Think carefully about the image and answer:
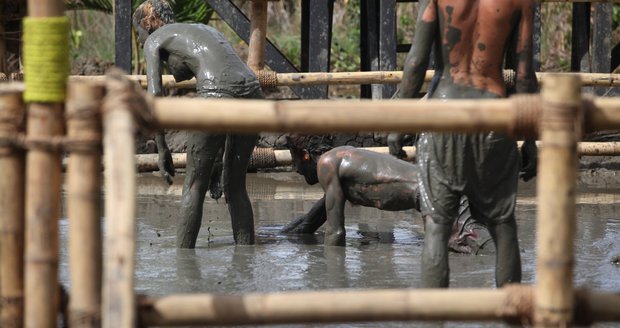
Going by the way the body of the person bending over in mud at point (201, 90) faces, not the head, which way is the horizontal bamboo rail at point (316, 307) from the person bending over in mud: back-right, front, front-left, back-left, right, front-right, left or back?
left

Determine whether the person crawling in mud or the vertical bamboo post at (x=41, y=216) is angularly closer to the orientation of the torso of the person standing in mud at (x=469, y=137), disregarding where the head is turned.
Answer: the person crawling in mud

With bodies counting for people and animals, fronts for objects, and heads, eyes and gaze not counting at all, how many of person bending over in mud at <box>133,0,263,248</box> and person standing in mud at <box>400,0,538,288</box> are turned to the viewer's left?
1

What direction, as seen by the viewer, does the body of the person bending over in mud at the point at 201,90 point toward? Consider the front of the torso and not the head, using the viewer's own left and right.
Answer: facing to the left of the viewer

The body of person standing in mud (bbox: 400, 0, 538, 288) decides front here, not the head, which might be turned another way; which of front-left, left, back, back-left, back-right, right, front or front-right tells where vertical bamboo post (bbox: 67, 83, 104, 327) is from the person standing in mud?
back-left

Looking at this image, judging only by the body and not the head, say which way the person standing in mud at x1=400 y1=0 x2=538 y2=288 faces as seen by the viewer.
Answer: away from the camera

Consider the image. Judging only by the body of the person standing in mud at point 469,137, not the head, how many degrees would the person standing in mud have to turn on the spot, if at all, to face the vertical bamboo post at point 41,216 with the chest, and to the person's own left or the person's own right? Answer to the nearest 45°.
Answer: approximately 135° to the person's own left

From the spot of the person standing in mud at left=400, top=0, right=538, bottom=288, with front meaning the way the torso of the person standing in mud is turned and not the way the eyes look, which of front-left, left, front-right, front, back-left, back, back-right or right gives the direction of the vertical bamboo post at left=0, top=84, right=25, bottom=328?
back-left

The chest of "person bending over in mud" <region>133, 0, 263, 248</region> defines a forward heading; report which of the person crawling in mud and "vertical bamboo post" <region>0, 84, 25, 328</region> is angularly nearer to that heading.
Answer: the vertical bamboo post

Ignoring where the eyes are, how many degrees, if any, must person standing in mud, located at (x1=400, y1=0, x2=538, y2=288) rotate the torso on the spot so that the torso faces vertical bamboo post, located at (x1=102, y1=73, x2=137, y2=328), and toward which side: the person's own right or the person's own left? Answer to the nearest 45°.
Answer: approximately 135° to the person's own left

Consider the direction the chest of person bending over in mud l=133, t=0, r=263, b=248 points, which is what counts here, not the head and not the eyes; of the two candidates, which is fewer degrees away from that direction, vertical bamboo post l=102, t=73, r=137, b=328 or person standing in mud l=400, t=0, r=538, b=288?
the vertical bamboo post

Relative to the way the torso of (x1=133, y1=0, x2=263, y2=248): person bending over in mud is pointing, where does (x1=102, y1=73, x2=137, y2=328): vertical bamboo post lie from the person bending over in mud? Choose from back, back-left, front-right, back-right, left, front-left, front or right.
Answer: left

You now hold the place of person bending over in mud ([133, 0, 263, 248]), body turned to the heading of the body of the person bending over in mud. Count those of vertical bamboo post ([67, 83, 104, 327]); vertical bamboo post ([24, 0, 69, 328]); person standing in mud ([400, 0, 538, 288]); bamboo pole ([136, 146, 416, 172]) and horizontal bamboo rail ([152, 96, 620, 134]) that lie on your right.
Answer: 1

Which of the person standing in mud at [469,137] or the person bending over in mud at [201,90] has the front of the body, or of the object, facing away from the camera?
the person standing in mud
